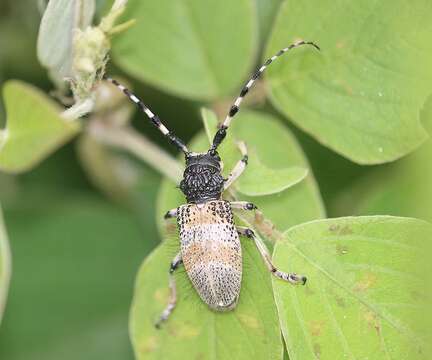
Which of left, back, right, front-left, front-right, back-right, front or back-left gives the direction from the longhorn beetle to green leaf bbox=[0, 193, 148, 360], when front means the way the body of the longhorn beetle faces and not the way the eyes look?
front-left

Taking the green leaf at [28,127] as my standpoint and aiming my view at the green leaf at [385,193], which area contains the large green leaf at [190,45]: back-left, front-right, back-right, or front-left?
front-left

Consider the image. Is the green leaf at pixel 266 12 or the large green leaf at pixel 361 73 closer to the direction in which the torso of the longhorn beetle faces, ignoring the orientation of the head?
the green leaf

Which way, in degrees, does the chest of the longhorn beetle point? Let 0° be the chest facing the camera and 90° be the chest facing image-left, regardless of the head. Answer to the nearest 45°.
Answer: approximately 180°

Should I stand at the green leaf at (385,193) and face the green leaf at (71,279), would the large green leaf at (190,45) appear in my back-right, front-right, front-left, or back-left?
front-right

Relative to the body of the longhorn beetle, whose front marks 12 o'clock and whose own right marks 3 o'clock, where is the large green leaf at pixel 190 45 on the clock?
The large green leaf is roughly at 1 o'clock from the longhorn beetle.

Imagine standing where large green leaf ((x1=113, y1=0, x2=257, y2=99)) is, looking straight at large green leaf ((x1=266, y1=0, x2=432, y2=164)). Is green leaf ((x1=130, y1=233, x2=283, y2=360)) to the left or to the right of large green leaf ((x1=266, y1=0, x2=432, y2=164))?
right

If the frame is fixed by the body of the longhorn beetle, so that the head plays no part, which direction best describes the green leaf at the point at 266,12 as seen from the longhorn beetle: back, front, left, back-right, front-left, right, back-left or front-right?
front-right
